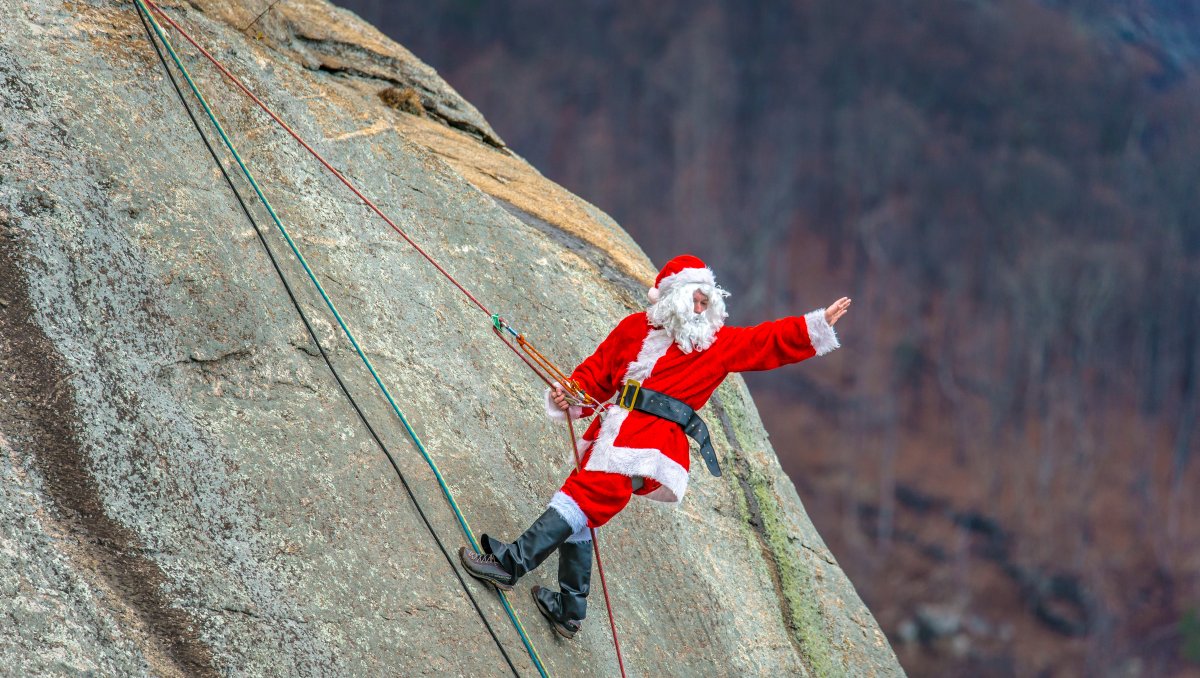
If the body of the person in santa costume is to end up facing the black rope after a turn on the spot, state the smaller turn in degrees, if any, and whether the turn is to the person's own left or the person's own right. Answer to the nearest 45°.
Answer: approximately 45° to the person's own right

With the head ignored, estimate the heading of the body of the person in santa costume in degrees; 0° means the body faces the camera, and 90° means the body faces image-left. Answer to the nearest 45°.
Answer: approximately 45°

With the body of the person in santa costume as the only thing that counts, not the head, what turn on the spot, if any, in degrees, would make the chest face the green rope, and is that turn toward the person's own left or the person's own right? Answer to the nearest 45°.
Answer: approximately 45° to the person's own right
